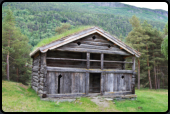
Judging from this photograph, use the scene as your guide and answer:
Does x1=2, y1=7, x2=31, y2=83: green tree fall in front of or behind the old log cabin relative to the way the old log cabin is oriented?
behind

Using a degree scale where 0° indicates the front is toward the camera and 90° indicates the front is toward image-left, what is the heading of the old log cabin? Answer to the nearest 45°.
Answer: approximately 0°
